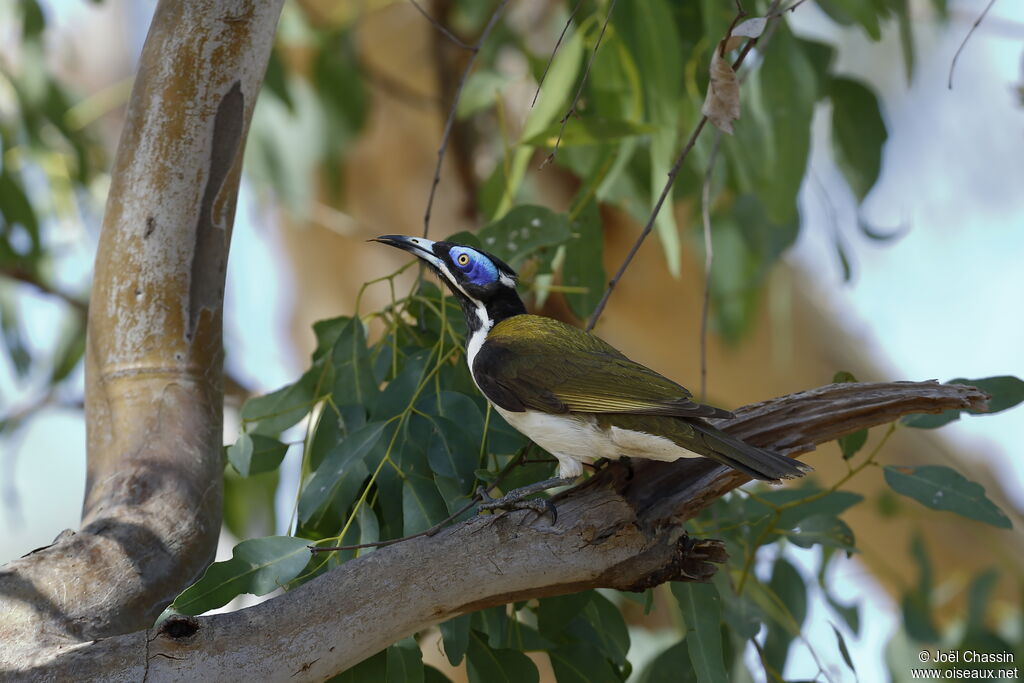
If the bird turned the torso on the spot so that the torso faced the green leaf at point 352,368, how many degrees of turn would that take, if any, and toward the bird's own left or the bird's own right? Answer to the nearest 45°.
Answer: approximately 45° to the bird's own right

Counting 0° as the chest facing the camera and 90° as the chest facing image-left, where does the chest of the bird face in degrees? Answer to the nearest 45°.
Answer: approximately 90°

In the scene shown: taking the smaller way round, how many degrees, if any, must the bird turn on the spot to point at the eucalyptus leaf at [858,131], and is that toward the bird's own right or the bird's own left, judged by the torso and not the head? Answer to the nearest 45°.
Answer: approximately 135° to the bird's own right

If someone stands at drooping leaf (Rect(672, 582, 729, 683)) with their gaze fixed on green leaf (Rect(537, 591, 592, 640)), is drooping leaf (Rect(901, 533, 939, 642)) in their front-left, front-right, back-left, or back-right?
back-right
